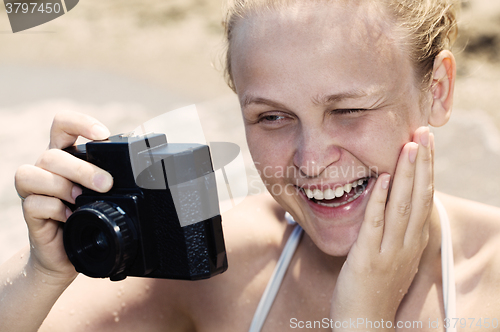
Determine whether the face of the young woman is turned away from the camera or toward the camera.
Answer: toward the camera

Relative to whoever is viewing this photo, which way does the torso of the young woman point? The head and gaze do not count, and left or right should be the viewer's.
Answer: facing the viewer
